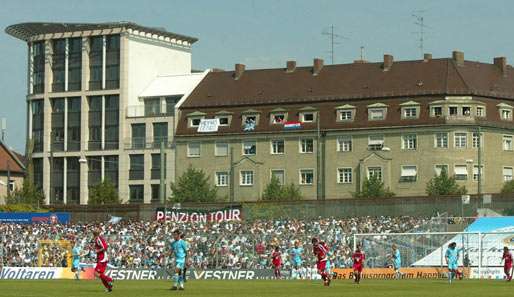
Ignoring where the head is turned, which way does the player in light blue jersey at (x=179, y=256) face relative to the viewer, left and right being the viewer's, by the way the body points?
facing the viewer and to the left of the viewer
